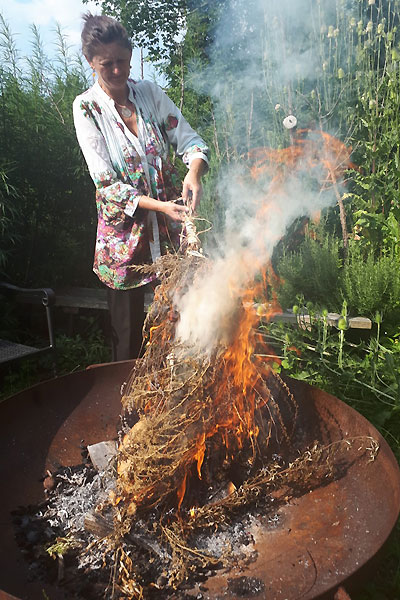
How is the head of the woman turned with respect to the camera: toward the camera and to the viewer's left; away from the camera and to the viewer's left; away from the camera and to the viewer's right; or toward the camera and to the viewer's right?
toward the camera and to the viewer's right

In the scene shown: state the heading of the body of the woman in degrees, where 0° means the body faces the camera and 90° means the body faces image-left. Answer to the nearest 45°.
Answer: approximately 315°

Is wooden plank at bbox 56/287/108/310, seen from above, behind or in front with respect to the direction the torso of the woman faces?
behind
